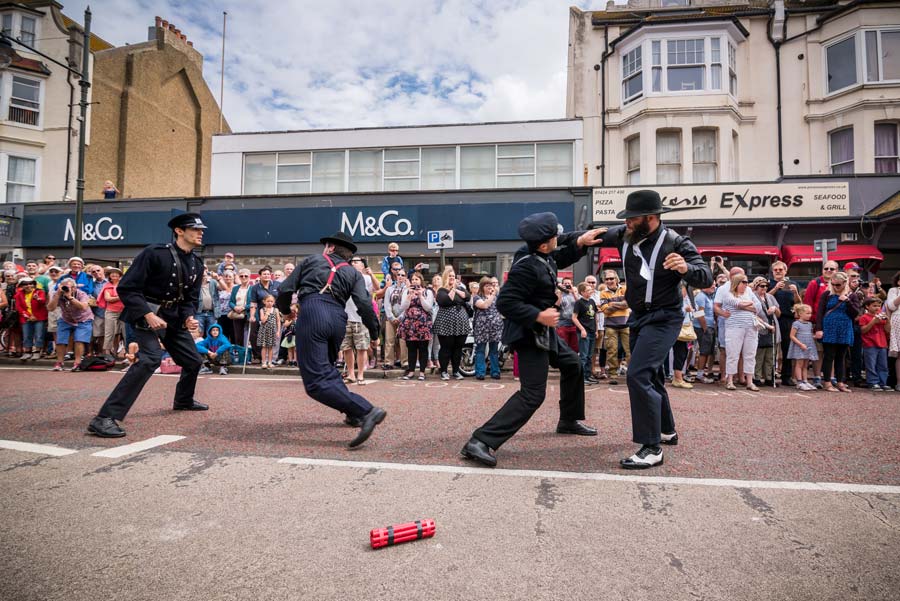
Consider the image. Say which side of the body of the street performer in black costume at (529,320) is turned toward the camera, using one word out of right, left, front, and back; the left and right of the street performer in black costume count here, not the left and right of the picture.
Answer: right

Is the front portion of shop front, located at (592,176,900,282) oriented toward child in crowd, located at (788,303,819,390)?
yes

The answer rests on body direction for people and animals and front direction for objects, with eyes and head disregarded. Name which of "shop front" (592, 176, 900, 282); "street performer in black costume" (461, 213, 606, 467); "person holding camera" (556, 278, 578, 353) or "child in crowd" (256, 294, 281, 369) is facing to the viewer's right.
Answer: the street performer in black costume

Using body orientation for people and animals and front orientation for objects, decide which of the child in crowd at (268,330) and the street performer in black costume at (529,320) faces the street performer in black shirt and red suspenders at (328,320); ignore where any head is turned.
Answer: the child in crowd

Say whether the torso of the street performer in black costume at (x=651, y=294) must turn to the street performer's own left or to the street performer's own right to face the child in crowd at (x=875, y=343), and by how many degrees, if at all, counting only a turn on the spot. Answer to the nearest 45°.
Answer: approximately 180°

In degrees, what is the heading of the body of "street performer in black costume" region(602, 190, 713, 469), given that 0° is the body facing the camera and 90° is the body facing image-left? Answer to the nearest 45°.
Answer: approximately 45°

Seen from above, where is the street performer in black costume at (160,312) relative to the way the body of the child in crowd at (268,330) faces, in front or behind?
in front

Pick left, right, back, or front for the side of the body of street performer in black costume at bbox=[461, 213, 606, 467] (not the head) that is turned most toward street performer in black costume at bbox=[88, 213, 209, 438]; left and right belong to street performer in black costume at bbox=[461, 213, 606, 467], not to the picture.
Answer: back

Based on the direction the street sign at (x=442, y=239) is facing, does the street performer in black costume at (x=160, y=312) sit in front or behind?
in front

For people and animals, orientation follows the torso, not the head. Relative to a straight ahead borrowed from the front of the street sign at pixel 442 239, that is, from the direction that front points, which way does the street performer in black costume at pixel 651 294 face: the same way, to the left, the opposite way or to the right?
to the right

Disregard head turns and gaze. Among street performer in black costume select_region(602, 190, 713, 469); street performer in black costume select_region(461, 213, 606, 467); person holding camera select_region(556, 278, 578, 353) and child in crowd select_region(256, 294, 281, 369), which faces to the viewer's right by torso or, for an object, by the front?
street performer in black costume select_region(461, 213, 606, 467)

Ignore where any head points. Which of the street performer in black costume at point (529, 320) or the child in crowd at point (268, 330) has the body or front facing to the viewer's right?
the street performer in black costume

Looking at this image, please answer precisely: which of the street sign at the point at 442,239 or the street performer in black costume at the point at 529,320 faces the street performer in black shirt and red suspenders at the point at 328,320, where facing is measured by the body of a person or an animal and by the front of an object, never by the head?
the street sign

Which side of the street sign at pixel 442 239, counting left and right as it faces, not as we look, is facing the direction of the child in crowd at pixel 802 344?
left
